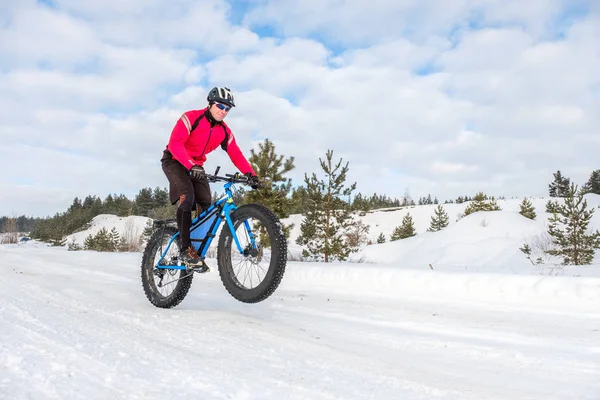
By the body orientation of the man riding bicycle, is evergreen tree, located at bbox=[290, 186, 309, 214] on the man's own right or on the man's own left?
on the man's own left

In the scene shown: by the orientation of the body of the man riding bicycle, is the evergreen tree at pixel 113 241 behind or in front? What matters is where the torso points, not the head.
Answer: behind

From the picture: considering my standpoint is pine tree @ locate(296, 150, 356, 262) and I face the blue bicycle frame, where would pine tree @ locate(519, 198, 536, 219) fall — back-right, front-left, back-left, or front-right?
back-left

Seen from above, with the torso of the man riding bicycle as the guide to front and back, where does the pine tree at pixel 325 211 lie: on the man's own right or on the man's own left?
on the man's own left

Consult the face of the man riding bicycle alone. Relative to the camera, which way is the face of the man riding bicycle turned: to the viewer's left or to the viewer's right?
to the viewer's right

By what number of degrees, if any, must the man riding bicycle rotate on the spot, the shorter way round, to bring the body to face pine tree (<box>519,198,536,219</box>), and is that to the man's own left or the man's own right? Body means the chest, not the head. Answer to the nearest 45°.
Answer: approximately 90° to the man's own left
